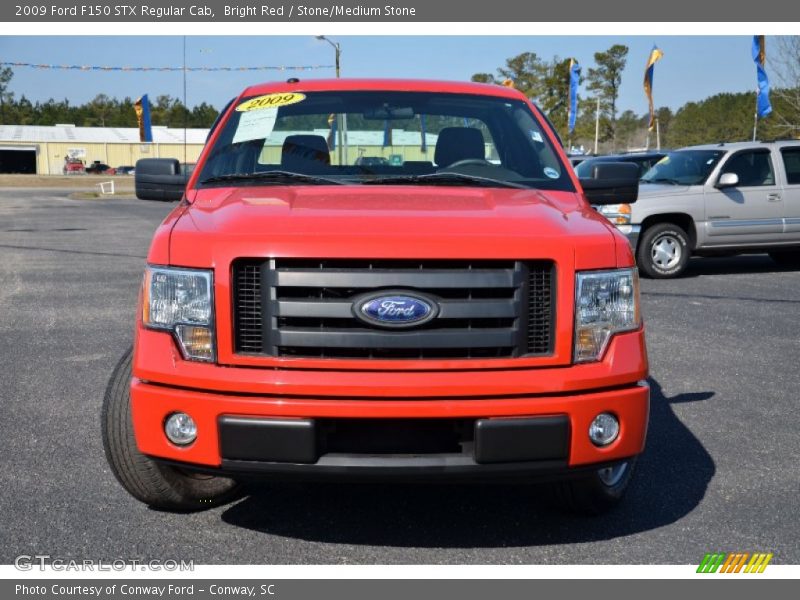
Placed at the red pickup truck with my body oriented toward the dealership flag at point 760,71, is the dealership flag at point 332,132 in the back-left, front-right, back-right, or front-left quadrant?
front-left

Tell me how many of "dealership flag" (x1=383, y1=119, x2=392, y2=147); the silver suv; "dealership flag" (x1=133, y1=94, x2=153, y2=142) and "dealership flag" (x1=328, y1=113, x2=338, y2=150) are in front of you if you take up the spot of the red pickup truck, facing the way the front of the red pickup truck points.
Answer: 0

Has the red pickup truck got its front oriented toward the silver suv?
no

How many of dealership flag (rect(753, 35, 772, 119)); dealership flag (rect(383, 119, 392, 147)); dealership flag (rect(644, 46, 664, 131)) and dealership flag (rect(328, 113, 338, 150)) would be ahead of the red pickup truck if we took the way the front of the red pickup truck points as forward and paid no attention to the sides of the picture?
0

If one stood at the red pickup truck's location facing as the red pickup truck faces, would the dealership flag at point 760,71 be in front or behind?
behind

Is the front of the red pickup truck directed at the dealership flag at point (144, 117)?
no

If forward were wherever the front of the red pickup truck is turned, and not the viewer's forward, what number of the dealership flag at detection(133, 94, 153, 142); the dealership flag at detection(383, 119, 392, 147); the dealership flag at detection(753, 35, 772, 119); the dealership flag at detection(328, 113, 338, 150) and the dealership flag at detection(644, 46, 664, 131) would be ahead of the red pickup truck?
0

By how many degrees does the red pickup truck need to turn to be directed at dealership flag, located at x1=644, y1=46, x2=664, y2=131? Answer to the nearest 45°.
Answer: approximately 180°

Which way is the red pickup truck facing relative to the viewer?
toward the camera

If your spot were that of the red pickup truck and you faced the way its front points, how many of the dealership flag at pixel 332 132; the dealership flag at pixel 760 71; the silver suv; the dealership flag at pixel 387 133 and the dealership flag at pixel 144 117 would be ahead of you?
0

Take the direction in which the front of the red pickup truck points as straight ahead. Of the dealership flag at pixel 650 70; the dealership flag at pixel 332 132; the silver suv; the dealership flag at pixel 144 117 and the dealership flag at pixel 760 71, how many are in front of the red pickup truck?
0

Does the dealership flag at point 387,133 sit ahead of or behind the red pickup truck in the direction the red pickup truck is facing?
behind

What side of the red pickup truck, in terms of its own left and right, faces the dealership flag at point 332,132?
back

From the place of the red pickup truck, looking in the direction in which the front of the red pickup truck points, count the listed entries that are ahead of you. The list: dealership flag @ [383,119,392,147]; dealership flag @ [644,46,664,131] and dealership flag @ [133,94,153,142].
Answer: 0

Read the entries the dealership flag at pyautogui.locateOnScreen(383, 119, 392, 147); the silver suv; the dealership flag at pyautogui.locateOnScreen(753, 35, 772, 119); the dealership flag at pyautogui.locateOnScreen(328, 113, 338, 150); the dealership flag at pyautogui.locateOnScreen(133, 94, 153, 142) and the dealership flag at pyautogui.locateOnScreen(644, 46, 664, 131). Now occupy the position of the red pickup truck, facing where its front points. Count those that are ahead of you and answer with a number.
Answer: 0
